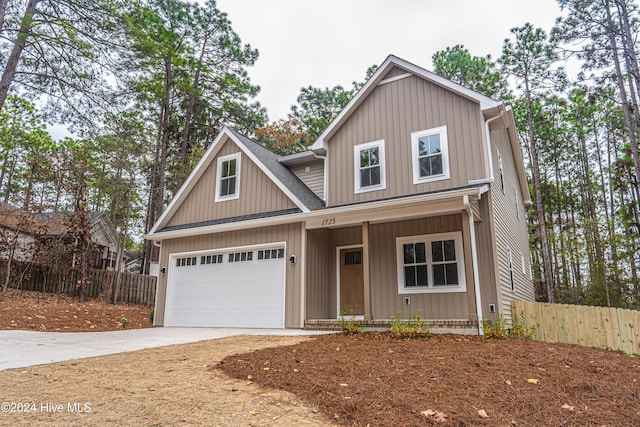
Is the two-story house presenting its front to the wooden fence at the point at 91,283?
no

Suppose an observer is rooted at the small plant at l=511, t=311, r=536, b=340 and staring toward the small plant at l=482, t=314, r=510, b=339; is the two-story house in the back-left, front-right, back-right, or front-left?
front-right

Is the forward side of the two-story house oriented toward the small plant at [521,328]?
no

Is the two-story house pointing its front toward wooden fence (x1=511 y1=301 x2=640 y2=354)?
no

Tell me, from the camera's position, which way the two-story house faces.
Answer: facing the viewer and to the left of the viewer

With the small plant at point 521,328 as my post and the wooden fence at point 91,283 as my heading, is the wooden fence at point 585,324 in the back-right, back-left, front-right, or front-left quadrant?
back-right

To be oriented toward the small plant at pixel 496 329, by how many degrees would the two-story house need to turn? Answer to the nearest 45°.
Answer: approximately 90° to its left
